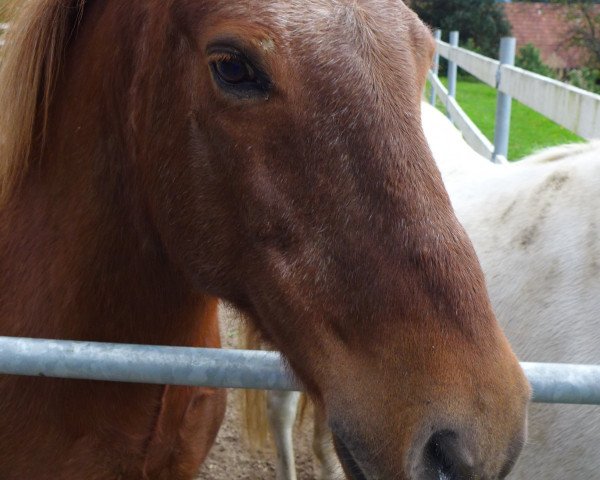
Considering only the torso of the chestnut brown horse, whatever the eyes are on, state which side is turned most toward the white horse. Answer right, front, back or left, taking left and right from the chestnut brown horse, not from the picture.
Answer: left

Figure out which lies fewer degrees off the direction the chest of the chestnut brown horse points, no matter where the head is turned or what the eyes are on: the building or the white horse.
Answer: the white horse

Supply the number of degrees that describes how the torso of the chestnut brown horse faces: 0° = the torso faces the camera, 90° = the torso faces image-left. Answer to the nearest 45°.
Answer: approximately 315°

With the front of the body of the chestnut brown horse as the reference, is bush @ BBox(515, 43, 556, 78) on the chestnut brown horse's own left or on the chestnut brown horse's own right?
on the chestnut brown horse's own left

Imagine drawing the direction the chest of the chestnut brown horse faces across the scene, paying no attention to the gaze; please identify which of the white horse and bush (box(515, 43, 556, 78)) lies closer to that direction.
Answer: the white horse

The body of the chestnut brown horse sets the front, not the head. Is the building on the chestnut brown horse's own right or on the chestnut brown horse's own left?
on the chestnut brown horse's own left

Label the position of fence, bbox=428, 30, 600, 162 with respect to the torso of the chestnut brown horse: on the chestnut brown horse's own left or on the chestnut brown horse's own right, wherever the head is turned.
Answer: on the chestnut brown horse's own left
